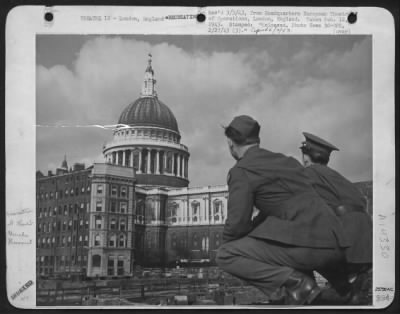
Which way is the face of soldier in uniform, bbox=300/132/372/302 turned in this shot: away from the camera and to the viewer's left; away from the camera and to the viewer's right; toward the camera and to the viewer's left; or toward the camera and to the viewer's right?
away from the camera and to the viewer's left

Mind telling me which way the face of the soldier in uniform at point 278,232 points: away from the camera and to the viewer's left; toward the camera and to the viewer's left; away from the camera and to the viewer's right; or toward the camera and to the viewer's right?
away from the camera and to the viewer's left

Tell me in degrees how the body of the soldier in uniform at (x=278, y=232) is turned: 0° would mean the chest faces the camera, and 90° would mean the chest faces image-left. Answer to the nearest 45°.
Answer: approximately 135°
